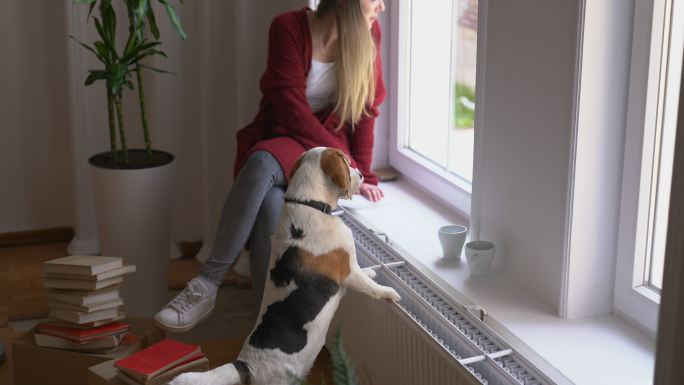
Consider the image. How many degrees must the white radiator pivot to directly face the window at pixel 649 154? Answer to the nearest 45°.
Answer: approximately 135° to its left

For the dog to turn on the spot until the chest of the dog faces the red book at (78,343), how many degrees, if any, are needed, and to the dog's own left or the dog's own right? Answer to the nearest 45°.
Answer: approximately 90° to the dog's own left

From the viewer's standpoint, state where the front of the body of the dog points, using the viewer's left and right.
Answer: facing away from the viewer and to the right of the viewer

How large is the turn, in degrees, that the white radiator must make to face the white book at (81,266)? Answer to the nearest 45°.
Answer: approximately 45° to its right

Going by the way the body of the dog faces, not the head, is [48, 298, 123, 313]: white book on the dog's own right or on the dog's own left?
on the dog's own left

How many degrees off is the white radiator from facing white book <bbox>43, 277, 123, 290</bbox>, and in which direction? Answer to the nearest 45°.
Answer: approximately 45° to its right

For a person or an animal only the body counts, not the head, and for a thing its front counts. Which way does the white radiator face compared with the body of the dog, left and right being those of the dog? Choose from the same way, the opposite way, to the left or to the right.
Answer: the opposite way
